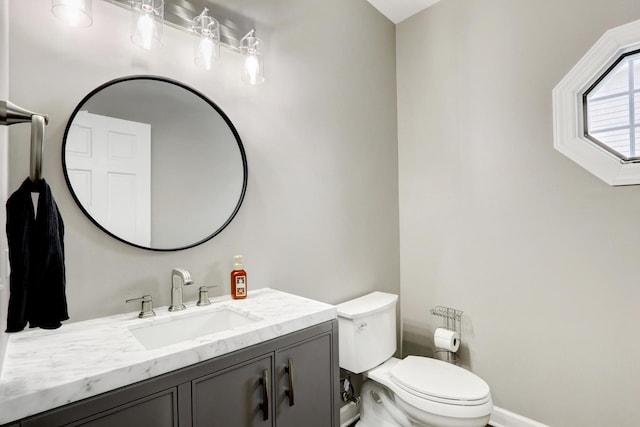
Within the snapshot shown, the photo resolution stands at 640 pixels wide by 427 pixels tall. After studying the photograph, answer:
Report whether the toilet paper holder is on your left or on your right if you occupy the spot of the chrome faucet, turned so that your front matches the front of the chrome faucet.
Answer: on your left

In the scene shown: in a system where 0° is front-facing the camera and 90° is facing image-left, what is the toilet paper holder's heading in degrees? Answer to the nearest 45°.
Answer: approximately 45°

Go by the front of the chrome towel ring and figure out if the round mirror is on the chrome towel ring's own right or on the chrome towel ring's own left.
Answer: on the chrome towel ring's own left

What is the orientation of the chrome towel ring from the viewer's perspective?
to the viewer's right

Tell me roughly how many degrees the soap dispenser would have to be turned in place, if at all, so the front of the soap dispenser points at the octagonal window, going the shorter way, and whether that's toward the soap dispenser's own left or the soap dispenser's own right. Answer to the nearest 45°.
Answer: approximately 45° to the soap dispenser's own left

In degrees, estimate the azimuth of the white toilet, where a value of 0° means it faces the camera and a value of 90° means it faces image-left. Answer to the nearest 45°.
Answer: approximately 315°

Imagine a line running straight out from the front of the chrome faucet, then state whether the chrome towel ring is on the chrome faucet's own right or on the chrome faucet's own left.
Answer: on the chrome faucet's own right

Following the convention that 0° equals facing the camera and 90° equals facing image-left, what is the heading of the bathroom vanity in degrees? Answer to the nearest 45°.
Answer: approximately 315°

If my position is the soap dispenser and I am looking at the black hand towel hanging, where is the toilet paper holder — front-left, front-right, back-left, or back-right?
back-left
